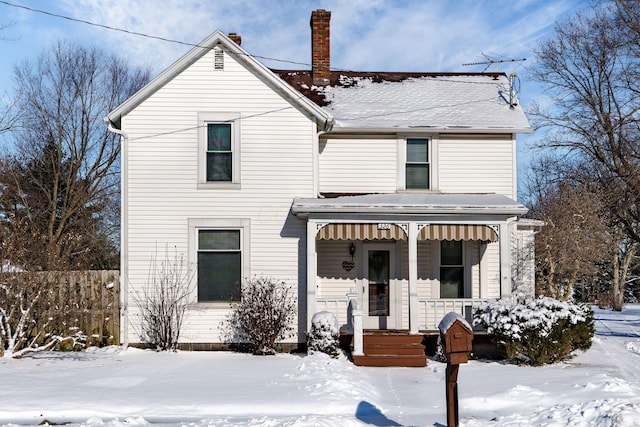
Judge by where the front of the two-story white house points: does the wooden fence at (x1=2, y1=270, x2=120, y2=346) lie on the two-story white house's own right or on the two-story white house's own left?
on the two-story white house's own right

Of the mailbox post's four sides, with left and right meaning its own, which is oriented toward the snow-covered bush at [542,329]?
back

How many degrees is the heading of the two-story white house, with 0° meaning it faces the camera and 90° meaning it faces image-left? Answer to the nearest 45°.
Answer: approximately 0°

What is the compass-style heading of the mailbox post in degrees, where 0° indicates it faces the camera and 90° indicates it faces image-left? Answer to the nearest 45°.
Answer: approximately 0°

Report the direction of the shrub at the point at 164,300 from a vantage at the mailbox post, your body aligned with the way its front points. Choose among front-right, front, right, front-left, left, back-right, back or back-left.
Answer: back-right
